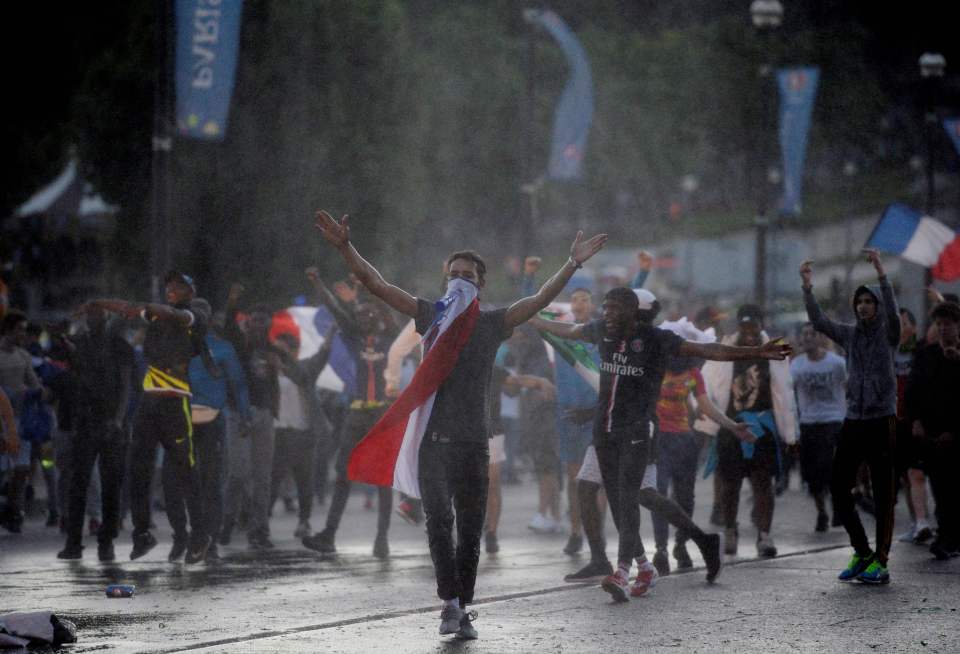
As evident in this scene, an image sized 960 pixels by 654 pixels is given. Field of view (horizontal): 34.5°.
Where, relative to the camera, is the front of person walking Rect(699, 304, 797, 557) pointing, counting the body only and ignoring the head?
toward the camera

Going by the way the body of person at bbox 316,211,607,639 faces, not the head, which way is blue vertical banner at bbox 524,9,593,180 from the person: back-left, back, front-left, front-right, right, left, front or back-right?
back

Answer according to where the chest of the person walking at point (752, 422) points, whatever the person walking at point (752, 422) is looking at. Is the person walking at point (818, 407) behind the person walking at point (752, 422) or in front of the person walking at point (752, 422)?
behind

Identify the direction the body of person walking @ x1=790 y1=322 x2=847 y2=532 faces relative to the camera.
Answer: toward the camera

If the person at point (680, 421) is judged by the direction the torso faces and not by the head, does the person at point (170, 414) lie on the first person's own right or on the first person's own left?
on the first person's own right

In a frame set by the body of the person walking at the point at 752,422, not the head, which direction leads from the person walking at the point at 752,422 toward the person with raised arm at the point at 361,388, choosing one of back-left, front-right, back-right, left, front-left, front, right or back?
right

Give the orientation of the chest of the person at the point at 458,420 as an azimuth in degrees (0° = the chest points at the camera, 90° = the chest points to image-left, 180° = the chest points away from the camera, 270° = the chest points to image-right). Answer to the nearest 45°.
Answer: approximately 0°

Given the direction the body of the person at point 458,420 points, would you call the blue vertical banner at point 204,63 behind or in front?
behind

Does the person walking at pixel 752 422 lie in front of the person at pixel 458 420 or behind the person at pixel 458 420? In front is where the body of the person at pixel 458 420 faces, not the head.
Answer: behind

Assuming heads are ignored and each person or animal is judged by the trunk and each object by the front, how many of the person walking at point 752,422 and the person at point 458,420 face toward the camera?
2
